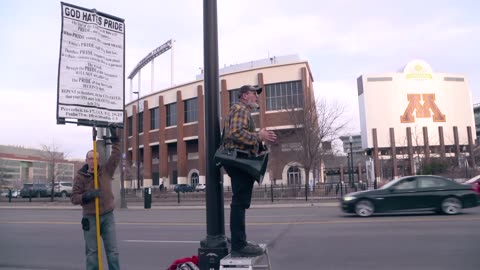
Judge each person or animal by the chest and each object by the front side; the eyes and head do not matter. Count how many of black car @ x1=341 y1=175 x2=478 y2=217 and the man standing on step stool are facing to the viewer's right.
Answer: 1

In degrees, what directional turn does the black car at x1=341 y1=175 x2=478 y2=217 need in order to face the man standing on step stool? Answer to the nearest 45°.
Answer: approximately 90° to its left

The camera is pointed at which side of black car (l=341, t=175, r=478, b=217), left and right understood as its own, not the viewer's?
left

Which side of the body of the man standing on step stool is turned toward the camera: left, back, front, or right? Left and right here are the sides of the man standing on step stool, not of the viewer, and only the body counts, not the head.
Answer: right

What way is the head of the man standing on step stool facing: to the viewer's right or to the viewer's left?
to the viewer's right

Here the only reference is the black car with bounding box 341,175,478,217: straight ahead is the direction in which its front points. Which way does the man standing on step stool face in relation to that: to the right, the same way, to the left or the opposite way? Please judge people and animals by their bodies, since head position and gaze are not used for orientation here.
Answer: the opposite way

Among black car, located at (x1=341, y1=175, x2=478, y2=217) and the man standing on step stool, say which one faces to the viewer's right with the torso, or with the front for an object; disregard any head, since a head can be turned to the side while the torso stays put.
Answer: the man standing on step stool

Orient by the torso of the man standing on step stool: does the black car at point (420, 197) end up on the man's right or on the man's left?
on the man's left
